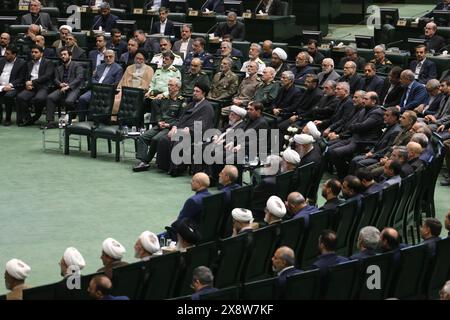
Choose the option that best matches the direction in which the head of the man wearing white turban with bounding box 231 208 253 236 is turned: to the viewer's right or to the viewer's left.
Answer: to the viewer's left

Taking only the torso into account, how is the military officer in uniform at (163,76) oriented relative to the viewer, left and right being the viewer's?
facing the viewer and to the left of the viewer

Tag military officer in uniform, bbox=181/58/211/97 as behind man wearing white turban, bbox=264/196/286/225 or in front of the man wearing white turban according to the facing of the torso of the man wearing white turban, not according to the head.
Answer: in front

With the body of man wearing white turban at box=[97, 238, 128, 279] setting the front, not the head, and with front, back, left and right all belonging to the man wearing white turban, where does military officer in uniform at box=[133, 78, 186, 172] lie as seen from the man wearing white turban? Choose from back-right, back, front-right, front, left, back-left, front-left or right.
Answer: front-right

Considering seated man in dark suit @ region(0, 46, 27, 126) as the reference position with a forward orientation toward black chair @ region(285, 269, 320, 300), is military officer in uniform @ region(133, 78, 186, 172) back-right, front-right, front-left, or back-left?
front-left

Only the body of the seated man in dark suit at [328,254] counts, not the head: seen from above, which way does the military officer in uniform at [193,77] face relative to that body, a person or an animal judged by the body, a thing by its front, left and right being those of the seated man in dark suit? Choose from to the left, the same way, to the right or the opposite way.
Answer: to the left

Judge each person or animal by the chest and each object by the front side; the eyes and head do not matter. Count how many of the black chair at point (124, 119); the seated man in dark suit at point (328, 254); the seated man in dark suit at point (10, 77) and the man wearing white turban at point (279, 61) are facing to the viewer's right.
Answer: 0

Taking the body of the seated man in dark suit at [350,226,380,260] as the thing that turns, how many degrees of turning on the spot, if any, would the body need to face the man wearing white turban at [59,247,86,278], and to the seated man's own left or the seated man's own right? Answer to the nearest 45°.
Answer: approximately 45° to the seated man's own left

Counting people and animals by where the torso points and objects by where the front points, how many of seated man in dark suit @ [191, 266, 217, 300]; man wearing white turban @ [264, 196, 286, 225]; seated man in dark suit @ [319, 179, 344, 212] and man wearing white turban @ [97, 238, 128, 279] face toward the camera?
0

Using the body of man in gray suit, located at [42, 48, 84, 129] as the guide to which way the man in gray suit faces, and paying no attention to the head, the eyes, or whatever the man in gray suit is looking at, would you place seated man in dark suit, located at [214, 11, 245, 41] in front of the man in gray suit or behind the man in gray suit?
behind

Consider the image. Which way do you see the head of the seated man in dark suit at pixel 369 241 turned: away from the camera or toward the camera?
away from the camera

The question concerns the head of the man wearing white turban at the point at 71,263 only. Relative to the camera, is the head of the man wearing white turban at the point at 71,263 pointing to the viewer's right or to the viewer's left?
to the viewer's left

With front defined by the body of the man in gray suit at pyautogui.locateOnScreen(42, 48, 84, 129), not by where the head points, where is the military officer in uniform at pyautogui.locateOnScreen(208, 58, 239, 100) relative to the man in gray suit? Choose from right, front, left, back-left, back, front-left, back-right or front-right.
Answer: left

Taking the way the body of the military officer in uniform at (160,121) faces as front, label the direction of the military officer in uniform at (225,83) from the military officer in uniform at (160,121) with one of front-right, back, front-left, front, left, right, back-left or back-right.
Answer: back

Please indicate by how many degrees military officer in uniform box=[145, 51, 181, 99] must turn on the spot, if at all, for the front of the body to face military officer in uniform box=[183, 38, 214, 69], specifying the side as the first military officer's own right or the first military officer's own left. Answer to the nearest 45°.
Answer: approximately 180°

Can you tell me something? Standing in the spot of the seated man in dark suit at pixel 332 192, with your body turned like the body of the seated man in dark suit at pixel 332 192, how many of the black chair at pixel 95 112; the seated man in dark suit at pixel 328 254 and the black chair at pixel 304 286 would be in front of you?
1
